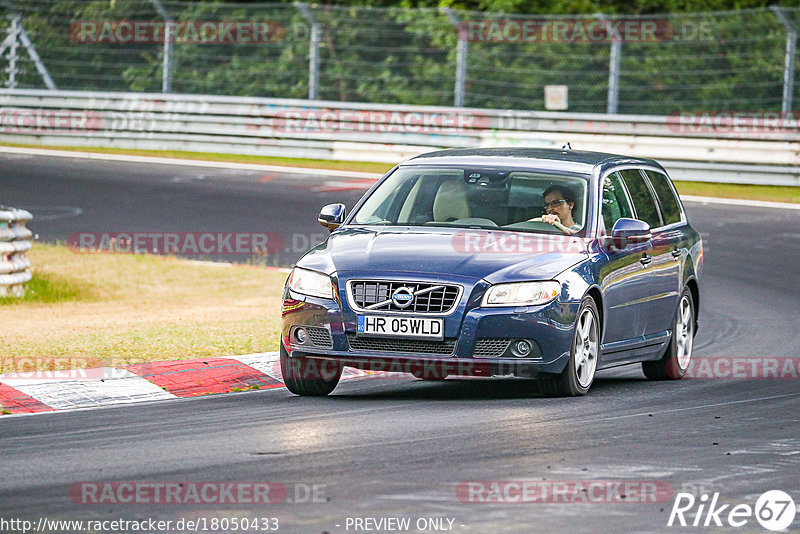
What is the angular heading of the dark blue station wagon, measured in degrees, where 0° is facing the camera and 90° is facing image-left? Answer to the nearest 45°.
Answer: approximately 45°

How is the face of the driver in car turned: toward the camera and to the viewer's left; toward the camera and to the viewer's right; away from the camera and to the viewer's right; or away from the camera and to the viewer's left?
toward the camera and to the viewer's left

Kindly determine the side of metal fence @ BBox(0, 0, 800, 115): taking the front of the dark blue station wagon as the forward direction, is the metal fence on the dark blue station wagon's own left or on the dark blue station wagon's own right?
on the dark blue station wagon's own right

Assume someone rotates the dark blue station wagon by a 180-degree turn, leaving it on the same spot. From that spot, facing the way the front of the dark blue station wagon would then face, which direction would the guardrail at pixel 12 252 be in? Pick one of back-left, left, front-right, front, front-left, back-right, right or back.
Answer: left

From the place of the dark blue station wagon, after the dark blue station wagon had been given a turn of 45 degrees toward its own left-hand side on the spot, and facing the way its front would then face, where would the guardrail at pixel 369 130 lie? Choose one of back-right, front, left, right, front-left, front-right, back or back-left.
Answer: back
